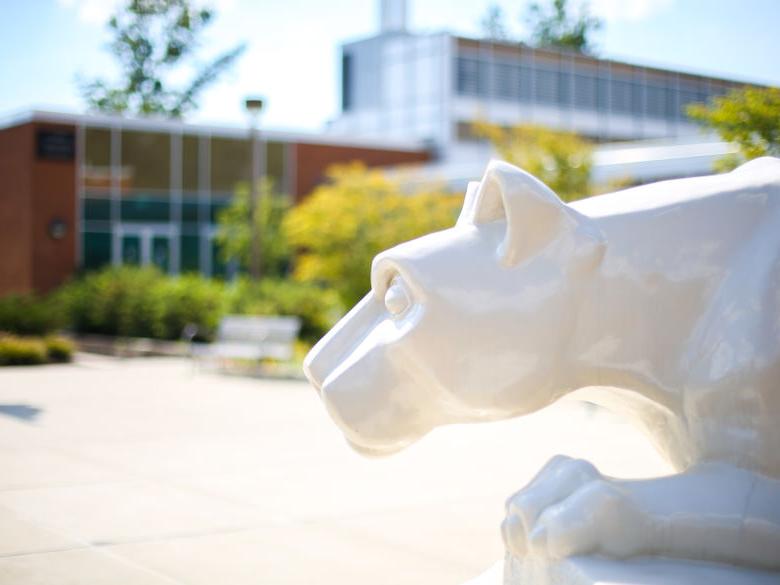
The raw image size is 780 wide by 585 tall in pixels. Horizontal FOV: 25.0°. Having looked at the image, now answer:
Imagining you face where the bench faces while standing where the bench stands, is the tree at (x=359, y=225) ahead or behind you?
behind

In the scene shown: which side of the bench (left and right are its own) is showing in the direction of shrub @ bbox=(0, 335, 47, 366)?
right

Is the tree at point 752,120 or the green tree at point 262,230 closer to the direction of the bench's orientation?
the tree

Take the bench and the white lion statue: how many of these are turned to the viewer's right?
0

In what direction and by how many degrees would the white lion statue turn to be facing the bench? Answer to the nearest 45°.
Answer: approximately 90° to its right

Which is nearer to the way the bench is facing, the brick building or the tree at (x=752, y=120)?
the tree

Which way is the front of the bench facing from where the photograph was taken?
facing the viewer and to the left of the viewer

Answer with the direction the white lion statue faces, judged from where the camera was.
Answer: facing to the left of the viewer

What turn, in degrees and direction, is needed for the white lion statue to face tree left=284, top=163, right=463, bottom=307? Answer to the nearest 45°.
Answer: approximately 90° to its right

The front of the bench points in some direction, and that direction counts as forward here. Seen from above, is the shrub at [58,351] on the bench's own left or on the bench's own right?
on the bench's own right
